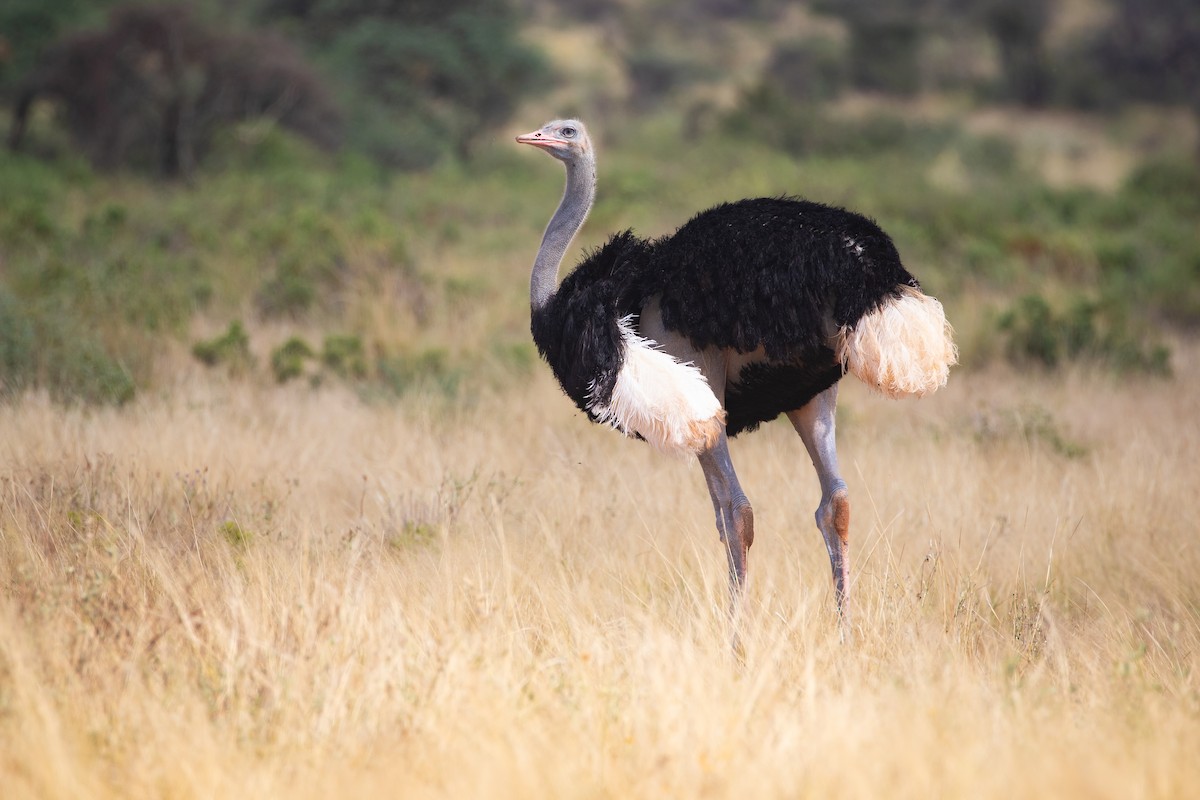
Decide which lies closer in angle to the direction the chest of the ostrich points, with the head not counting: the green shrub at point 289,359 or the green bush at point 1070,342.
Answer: the green shrub

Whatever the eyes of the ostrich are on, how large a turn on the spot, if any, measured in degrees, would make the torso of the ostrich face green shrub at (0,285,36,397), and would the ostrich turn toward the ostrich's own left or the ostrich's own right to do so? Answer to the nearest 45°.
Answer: approximately 45° to the ostrich's own right

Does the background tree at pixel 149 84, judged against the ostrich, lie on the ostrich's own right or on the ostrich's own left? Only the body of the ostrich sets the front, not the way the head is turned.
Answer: on the ostrich's own right

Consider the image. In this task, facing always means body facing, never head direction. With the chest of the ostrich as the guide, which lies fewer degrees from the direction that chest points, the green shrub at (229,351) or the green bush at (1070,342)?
the green shrub

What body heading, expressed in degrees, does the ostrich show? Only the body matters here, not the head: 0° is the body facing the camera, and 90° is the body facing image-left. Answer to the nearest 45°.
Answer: approximately 90°

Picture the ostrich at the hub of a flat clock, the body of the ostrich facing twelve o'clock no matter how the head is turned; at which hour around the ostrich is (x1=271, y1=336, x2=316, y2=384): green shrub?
The green shrub is roughly at 2 o'clock from the ostrich.

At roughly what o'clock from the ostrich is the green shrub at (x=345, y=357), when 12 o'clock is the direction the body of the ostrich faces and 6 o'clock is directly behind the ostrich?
The green shrub is roughly at 2 o'clock from the ostrich.
